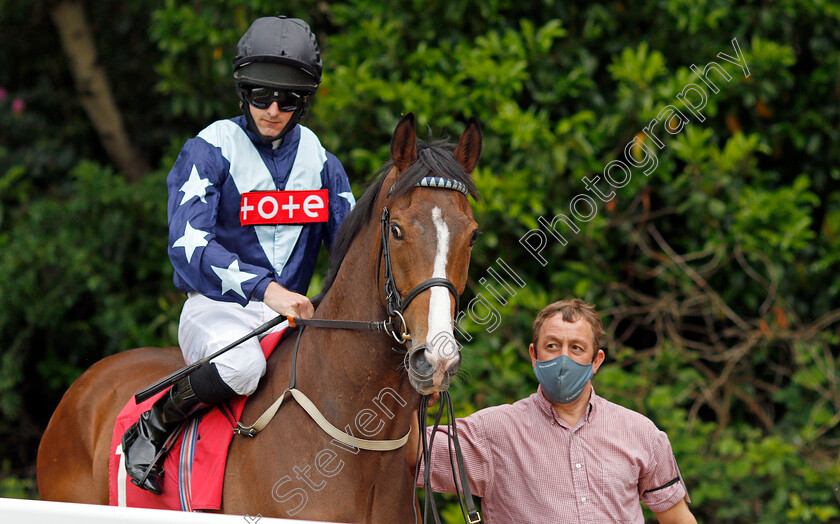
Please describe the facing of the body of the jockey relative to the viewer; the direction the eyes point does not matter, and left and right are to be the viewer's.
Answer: facing the viewer and to the right of the viewer
